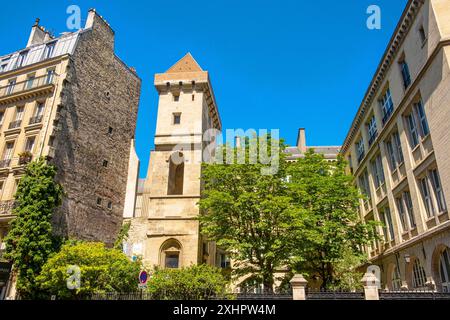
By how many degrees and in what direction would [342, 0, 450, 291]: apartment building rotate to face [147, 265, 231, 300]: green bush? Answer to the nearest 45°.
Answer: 0° — it already faces it

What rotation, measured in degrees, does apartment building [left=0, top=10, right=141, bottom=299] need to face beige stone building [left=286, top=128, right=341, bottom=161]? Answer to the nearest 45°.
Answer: approximately 135° to its left

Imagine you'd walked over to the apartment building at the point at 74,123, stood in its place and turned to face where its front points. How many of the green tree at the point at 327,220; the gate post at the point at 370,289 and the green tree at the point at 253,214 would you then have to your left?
3

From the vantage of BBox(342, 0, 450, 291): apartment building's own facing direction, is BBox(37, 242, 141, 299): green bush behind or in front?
in front

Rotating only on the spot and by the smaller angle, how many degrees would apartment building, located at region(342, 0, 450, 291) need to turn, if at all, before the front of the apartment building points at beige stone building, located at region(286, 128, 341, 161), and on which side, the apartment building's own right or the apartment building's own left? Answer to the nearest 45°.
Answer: approximately 90° to the apartment building's own right

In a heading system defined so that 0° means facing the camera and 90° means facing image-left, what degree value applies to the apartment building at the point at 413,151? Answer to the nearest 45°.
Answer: approximately 45°

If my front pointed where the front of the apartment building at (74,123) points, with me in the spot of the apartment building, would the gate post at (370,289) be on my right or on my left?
on my left

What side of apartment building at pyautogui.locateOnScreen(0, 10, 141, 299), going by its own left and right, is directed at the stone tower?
left

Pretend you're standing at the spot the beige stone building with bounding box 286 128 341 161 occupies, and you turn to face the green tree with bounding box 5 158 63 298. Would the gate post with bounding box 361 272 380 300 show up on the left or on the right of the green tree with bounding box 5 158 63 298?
left

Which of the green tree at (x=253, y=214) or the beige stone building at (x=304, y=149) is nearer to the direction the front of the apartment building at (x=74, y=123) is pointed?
the green tree

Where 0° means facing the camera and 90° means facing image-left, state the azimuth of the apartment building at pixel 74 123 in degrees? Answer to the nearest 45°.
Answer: approximately 45°

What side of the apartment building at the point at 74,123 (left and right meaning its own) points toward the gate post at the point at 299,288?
left
